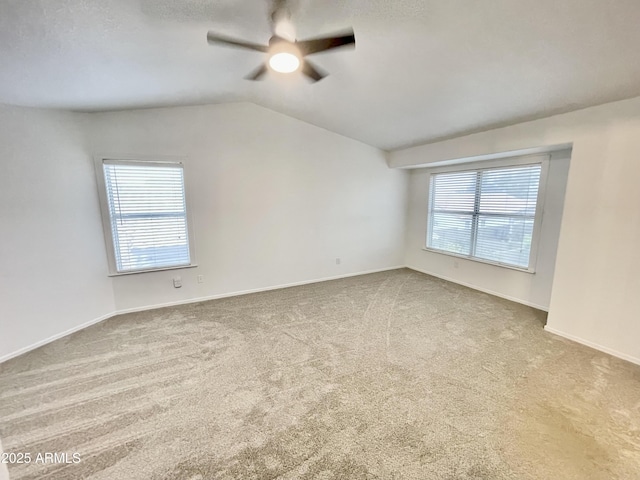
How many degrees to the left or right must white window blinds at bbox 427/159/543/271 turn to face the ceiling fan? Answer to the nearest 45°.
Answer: approximately 45° to its left

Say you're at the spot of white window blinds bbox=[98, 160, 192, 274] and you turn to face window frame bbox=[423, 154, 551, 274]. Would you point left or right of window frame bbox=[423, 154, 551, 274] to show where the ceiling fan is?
right

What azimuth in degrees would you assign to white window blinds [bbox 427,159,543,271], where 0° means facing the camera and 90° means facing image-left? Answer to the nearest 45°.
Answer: approximately 45°

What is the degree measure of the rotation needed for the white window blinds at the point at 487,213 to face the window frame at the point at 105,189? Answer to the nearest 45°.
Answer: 0° — it already faces it

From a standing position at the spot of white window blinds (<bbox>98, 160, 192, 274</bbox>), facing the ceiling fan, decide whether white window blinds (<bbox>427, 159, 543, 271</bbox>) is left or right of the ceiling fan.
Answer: left

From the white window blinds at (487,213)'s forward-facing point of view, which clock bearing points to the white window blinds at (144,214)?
the white window blinds at (144,214) is roughly at 12 o'clock from the white window blinds at (487,213).
